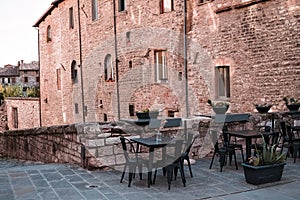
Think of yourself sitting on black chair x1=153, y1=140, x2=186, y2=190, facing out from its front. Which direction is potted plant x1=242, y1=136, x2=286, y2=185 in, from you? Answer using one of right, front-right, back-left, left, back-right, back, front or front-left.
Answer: back-left

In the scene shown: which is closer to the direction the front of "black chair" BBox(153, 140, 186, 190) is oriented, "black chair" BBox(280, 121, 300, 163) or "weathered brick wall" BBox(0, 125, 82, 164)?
the weathered brick wall

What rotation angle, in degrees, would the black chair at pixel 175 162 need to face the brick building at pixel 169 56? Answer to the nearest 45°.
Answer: approximately 45° to its right
